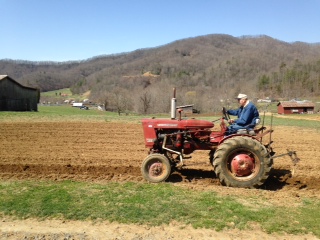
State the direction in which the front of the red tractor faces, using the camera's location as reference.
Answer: facing to the left of the viewer

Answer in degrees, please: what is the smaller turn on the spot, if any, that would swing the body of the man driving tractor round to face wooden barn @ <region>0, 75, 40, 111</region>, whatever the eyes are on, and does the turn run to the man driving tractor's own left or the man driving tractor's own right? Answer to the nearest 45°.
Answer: approximately 45° to the man driving tractor's own right

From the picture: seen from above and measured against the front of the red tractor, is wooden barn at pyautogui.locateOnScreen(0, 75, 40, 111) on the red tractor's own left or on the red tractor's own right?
on the red tractor's own right

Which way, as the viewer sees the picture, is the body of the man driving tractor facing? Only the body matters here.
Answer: to the viewer's left
